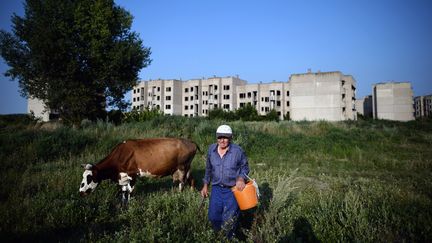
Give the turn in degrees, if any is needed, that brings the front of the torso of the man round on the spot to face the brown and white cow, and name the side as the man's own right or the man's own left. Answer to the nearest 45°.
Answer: approximately 135° to the man's own right

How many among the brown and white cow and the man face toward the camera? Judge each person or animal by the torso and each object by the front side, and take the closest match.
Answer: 1

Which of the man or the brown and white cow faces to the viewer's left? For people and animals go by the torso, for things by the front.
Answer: the brown and white cow

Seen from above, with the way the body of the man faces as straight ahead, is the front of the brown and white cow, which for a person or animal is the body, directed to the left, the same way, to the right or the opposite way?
to the right

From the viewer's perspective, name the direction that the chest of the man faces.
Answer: toward the camera

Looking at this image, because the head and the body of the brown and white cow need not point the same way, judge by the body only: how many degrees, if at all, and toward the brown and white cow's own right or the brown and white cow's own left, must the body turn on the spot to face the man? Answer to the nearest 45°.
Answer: approximately 135° to the brown and white cow's own left

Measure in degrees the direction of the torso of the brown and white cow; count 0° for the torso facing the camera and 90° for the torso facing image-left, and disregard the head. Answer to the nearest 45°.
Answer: approximately 90°

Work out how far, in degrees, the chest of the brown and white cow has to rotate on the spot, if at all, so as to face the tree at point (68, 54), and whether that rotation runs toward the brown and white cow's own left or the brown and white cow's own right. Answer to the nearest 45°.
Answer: approximately 90° to the brown and white cow's own right

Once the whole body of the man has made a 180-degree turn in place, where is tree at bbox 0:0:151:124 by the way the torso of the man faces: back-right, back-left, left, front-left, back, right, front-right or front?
front-left
